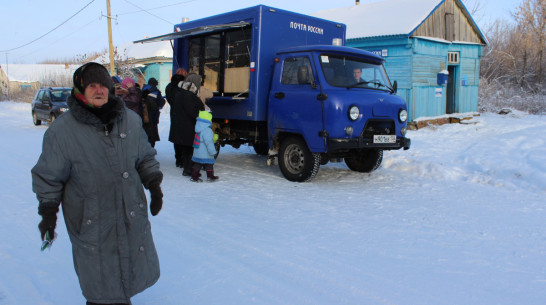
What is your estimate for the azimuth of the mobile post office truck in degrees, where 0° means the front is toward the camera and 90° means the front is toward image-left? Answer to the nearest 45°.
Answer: approximately 315°

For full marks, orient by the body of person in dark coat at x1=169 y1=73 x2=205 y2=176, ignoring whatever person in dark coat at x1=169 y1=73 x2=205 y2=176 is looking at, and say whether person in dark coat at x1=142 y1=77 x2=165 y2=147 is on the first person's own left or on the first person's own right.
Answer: on the first person's own left

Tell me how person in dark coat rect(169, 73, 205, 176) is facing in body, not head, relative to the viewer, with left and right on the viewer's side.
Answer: facing away from the viewer and to the right of the viewer

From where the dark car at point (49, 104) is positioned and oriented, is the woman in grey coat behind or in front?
in front

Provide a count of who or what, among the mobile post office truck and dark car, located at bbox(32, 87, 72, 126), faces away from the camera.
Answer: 0

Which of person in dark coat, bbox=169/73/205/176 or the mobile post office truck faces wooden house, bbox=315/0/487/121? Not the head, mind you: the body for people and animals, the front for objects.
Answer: the person in dark coat

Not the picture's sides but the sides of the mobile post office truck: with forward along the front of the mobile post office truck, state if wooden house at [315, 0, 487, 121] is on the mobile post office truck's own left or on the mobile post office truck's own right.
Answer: on the mobile post office truck's own left

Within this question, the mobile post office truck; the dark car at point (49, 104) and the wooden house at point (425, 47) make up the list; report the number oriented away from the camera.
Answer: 0

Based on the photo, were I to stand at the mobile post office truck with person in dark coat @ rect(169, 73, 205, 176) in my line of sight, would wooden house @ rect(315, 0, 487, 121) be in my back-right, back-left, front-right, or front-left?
back-right
